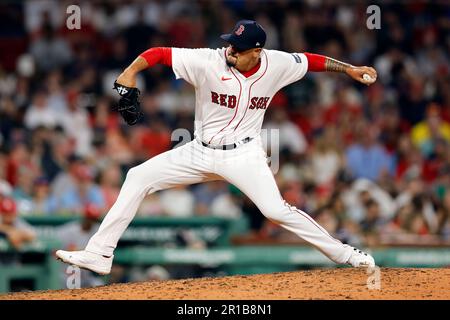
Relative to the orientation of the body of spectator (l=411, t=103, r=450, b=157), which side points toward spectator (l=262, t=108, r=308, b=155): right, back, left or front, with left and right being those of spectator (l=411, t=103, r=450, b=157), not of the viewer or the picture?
right

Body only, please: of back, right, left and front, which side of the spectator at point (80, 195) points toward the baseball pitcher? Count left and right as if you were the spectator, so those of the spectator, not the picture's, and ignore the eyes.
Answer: front

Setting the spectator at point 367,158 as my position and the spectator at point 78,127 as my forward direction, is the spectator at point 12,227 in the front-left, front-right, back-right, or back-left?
front-left

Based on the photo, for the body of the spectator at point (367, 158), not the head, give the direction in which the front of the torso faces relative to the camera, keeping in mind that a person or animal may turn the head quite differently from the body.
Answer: toward the camera

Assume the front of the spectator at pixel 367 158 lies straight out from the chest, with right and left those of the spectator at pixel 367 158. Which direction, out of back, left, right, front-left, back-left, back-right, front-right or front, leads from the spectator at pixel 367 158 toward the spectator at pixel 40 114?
right

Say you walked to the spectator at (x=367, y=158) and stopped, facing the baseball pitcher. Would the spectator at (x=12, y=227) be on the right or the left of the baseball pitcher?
right

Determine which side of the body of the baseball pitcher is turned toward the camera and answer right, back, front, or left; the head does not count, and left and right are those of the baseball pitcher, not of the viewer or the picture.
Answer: front

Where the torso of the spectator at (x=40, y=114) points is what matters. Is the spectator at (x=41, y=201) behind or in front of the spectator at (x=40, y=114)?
in front

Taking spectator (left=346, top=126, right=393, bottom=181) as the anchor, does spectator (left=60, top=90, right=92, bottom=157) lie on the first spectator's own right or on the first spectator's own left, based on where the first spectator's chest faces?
on the first spectator's own right
